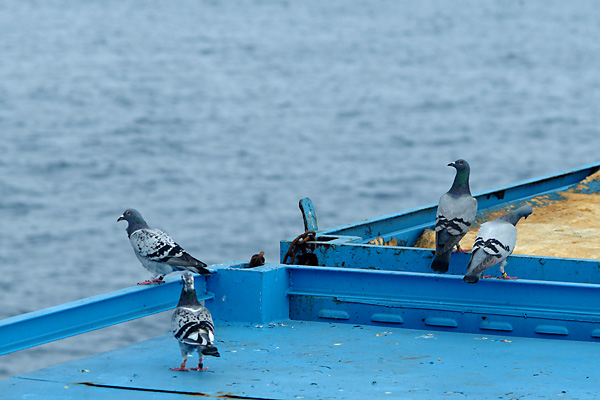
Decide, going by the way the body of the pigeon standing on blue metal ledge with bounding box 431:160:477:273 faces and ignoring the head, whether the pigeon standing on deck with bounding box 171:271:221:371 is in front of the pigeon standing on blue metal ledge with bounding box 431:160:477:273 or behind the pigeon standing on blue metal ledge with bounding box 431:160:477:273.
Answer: behind

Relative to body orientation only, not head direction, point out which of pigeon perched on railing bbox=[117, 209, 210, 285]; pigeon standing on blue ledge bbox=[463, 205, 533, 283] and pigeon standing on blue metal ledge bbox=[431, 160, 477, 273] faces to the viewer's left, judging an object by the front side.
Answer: the pigeon perched on railing

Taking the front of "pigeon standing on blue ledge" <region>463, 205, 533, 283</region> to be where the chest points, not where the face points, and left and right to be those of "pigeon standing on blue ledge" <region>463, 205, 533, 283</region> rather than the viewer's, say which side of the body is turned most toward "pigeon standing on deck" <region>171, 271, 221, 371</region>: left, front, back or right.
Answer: back

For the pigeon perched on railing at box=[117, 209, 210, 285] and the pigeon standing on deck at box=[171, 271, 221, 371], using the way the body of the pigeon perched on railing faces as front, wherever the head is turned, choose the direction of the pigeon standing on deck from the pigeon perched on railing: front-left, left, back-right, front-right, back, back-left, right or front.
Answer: left

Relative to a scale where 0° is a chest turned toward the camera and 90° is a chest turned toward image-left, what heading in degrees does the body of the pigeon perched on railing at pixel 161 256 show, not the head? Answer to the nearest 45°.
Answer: approximately 90°

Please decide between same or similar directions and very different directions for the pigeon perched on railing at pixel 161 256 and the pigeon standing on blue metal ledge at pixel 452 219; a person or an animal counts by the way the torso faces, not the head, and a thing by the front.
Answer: very different directions

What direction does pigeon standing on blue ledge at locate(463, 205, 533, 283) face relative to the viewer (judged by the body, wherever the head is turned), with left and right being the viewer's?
facing away from the viewer and to the right of the viewer

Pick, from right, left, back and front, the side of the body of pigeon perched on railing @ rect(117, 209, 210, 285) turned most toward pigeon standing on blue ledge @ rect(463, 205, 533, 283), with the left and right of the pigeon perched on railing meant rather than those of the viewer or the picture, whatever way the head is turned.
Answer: back

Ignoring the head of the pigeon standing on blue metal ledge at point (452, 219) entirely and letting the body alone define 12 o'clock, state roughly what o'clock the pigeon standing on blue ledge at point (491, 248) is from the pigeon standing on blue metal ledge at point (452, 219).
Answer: the pigeon standing on blue ledge at point (491, 248) is roughly at 4 o'clock from the pigeon standing on blue metal ledge at point (452, 219).
